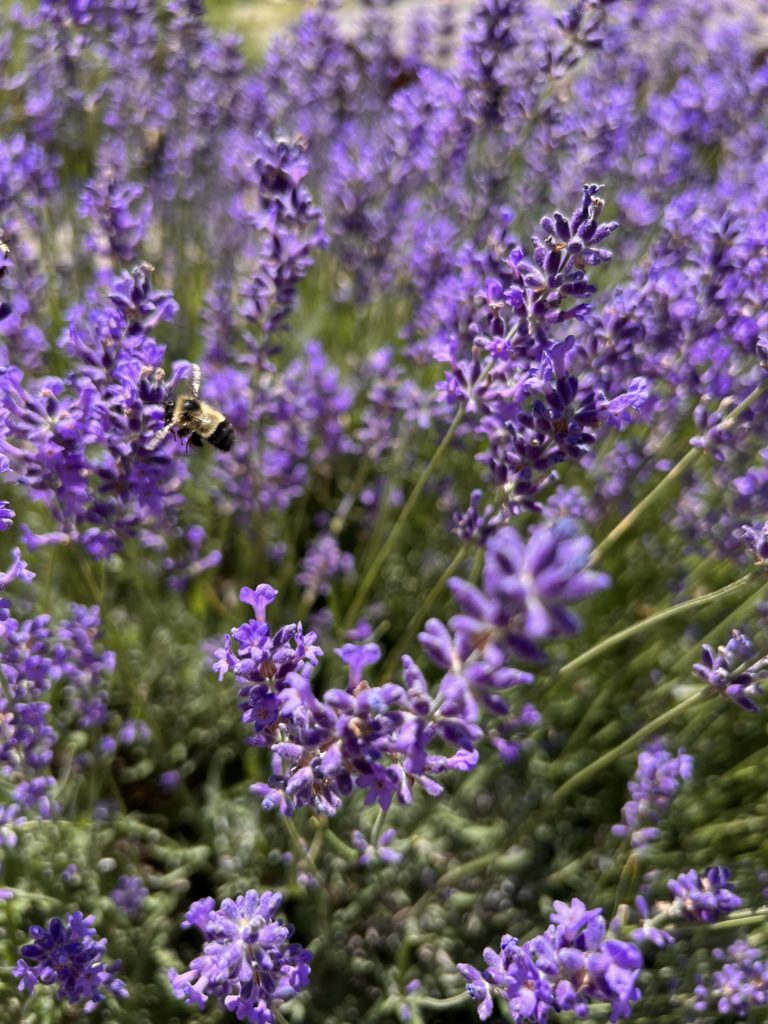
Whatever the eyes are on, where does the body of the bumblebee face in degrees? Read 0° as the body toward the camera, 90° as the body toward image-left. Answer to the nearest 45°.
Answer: approximately 90°
